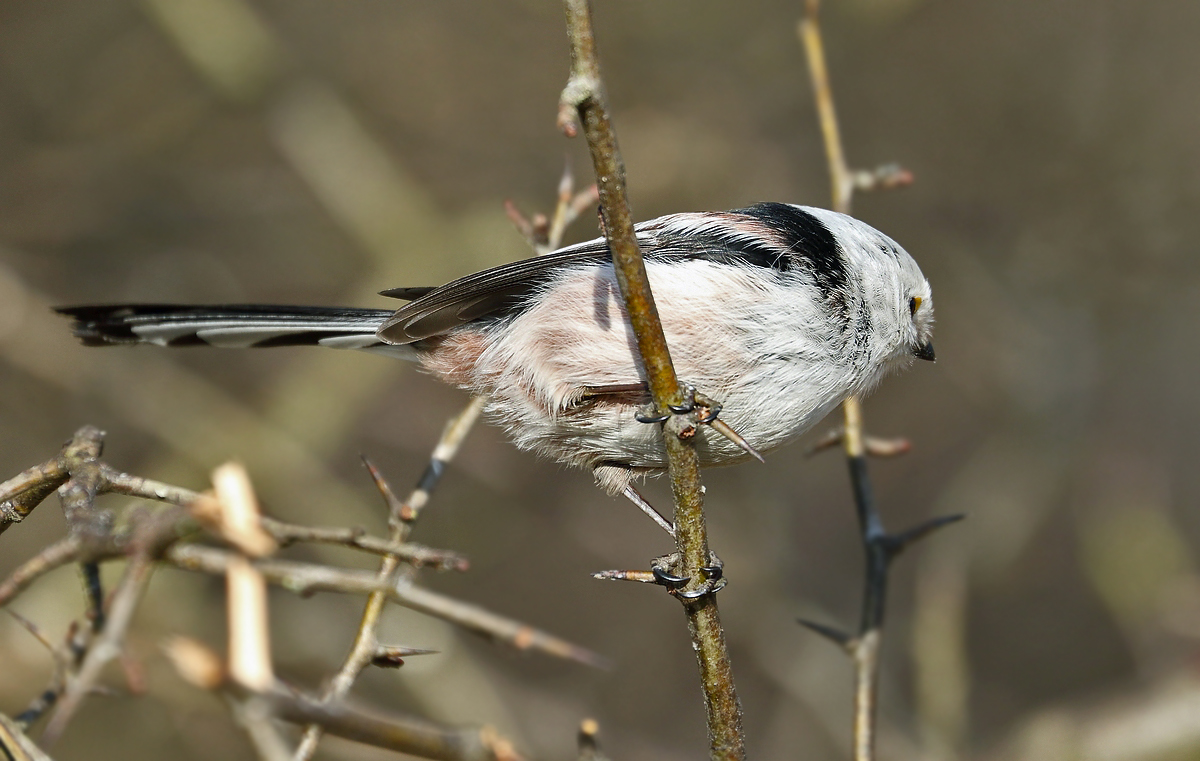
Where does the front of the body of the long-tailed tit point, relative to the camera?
to the viewer's right
